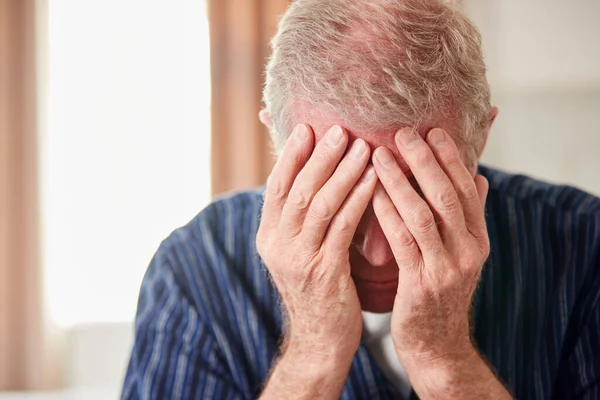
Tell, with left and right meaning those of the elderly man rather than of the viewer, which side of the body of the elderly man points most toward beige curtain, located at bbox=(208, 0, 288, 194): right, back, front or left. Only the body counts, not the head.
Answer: back

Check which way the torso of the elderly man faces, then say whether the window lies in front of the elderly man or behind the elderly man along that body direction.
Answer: behind

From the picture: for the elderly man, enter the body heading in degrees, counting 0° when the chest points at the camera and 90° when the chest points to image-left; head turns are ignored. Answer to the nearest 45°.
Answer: approximately 0°
